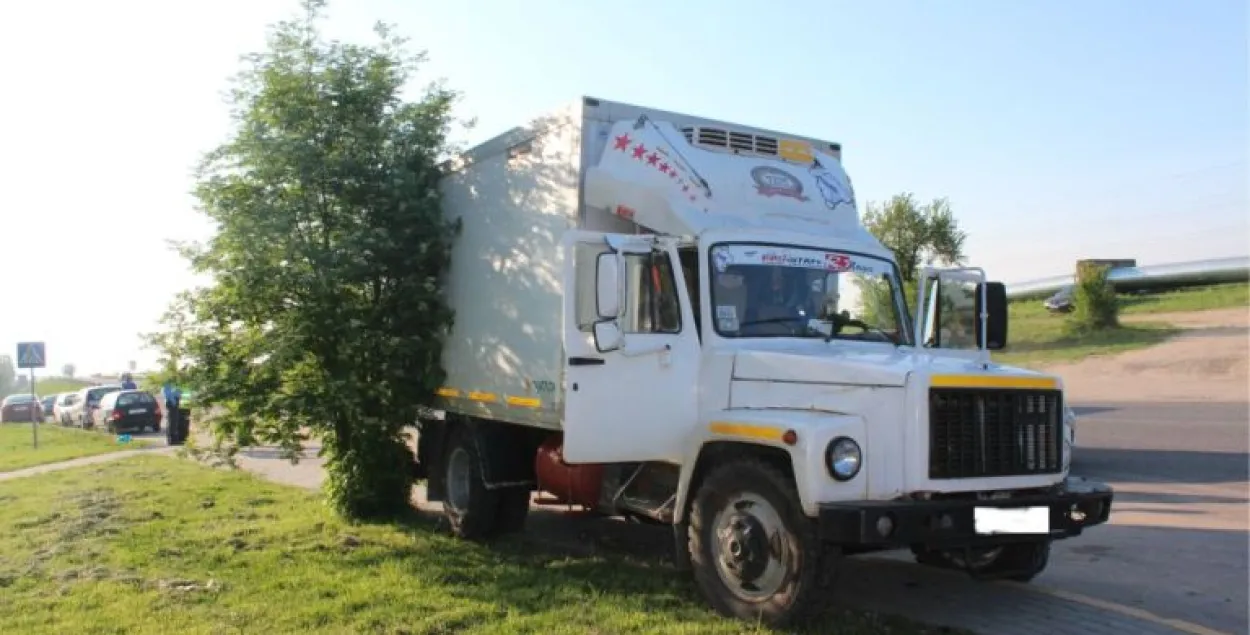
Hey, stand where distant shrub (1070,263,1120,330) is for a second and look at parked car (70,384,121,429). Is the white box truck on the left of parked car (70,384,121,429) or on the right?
left

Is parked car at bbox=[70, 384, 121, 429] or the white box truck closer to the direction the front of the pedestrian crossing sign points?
the white box truck

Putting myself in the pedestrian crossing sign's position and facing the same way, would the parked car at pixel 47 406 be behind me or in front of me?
behind

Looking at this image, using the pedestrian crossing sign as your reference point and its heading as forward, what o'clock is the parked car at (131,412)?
The parked car is roughly at 7 o'clock from the pedestrian crossing sign.

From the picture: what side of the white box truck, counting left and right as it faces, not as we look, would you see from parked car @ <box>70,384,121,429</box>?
back

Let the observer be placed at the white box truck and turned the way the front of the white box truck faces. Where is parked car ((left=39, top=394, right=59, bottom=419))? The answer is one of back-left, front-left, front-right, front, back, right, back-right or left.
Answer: back

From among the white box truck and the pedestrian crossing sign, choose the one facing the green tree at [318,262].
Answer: the pedestrian crossing sign

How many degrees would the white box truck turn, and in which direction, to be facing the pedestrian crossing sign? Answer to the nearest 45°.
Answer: approximately 180°

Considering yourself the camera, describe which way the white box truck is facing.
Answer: facing the viewer and to the right of the viewer

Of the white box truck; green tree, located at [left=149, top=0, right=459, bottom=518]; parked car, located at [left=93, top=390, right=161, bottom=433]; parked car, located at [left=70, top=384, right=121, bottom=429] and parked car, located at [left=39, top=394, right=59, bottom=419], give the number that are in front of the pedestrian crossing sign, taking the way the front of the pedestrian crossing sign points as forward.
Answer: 2

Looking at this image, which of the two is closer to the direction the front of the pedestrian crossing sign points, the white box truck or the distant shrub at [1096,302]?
the white box truck

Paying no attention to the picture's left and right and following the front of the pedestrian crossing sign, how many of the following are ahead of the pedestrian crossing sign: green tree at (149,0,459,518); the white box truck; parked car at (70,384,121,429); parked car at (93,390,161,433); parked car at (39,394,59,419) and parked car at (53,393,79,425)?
2

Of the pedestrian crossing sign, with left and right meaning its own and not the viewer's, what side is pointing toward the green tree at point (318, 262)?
front

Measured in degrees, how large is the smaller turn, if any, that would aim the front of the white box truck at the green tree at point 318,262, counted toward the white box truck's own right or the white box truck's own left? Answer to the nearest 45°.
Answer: approximately 180°

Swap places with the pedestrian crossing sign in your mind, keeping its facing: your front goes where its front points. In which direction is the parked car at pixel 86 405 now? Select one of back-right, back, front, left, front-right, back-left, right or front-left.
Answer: back

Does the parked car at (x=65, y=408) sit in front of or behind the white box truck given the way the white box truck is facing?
behind

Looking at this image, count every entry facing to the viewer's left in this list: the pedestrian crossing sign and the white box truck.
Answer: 0

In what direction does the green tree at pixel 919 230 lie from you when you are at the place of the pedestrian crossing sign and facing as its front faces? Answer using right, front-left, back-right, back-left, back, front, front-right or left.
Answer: left
